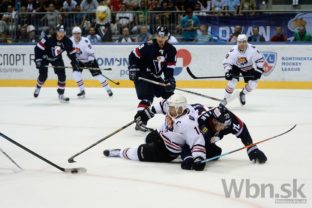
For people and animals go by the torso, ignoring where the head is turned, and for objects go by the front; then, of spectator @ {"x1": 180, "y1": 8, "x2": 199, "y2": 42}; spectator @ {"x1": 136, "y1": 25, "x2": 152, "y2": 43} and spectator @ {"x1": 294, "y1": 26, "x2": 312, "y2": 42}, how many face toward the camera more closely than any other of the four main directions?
3

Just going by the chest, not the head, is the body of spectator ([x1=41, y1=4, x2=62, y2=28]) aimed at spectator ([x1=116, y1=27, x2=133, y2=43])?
no

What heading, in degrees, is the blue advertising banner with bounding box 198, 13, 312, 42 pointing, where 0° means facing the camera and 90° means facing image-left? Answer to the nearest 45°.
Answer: approximately 0°

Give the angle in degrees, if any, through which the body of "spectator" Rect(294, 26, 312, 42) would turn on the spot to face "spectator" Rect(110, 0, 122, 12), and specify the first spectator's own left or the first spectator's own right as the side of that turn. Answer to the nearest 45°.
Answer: approximately 90° to the first spectator's own right

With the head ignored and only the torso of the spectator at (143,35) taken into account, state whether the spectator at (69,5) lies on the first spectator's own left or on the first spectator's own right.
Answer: on the first spectator's own right

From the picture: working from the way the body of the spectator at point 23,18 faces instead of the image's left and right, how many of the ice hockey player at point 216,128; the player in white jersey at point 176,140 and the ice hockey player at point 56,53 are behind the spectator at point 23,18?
0

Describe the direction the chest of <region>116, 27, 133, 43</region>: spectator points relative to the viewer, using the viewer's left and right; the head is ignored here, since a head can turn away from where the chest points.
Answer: facing the viewer

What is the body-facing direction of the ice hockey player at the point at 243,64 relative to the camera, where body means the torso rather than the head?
toward the camera

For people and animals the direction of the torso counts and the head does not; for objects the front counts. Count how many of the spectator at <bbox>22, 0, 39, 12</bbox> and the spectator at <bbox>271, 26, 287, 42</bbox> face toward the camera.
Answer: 2

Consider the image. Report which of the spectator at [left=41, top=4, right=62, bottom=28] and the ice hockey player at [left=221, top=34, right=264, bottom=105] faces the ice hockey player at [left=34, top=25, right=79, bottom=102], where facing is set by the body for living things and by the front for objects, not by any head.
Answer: the spectator

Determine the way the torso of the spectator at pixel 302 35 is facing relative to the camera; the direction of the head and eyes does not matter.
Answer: toward the camera

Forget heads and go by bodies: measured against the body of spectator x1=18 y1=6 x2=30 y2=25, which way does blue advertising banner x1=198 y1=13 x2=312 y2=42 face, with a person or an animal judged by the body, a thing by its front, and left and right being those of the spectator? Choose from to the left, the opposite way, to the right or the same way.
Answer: the same way

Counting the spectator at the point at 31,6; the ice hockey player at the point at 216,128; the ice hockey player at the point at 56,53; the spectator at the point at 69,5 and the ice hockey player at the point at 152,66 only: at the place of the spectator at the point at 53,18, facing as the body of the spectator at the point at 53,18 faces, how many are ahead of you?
3

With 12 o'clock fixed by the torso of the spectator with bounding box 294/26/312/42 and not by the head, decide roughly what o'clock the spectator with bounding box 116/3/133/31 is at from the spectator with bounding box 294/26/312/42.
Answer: the spectator with bounding box 116/3/133/31 is roughly at 3 o'clock from the spectator with bounding box 294/26/312/42.

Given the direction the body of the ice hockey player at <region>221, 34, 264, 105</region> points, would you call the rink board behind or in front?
behind

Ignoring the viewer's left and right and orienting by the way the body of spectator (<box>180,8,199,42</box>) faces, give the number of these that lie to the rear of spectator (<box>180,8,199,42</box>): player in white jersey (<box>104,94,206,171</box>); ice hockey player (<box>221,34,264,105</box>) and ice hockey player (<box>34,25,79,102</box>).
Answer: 0

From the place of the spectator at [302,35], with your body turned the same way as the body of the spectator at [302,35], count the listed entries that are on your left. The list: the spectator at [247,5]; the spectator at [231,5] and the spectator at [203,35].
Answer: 0

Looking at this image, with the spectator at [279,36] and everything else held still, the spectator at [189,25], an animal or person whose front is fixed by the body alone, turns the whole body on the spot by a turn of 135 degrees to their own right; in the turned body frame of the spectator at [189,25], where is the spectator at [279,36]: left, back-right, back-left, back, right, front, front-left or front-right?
back-right

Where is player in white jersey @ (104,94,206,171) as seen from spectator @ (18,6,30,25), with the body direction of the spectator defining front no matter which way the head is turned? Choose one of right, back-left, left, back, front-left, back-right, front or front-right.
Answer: front

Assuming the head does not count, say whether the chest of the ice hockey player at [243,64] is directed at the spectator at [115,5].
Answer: no

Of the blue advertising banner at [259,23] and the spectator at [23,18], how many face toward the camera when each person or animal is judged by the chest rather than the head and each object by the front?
2
